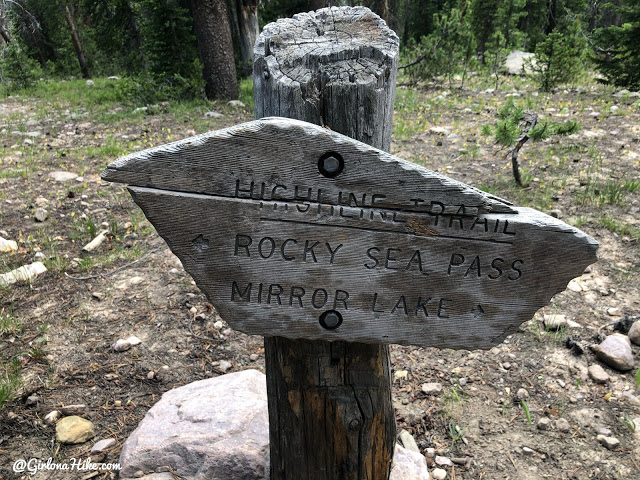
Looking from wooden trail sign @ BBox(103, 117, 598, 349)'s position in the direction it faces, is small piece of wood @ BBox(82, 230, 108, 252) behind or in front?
behind

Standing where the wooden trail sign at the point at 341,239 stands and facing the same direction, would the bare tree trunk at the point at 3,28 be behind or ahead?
behind

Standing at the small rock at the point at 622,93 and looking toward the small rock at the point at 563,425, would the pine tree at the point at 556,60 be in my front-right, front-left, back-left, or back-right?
back-right

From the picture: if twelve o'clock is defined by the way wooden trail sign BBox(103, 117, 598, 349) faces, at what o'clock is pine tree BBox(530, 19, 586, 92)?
The pine tree is roughly at 7 o'clock from the wooden trail sign.

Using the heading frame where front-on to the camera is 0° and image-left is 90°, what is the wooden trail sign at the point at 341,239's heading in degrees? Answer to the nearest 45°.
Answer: approximately 0°

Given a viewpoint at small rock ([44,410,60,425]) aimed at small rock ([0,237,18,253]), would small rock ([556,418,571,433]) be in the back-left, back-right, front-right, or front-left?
back-right

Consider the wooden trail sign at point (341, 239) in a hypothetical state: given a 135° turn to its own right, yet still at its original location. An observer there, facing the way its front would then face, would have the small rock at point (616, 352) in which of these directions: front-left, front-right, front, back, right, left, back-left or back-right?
right

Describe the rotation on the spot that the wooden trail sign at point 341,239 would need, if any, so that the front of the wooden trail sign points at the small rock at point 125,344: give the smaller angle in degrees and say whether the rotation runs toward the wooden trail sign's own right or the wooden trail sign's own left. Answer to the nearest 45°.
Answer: approximately 135° to the wooden trail sign's own right
